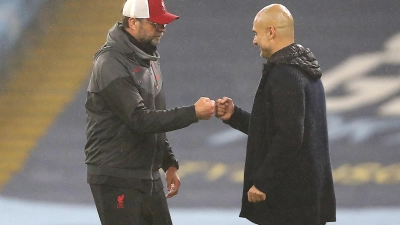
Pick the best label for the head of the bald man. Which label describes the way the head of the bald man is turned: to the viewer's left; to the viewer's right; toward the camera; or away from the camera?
to the viewer's left

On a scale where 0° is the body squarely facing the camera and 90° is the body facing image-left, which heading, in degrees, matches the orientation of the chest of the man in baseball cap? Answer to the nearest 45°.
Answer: approximately 315°

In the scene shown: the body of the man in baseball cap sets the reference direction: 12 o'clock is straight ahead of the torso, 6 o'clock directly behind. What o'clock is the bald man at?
The bald man is roughly at 11 o'clock from the man in baseball cap.
